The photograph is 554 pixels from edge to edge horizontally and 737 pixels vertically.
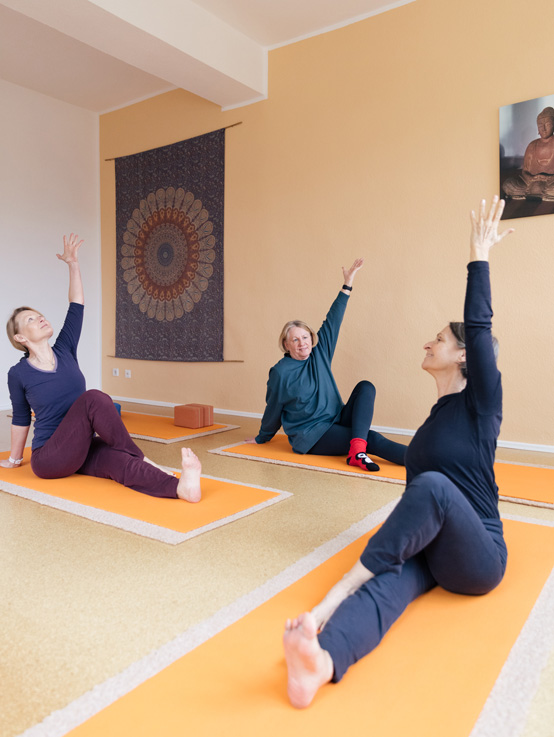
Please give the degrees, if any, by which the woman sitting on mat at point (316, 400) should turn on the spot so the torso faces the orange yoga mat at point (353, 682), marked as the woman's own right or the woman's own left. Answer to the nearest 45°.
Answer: approximately 45° to the woman's own right

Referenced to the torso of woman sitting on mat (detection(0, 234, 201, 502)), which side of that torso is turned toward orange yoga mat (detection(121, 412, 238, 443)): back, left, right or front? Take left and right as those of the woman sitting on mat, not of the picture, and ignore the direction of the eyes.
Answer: left

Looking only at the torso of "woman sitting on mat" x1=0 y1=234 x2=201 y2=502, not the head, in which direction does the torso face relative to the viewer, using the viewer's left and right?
facing the viewer and to the right of the viewer

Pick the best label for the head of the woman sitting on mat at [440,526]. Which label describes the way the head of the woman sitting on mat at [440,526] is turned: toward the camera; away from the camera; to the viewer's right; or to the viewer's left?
to the viewer's left

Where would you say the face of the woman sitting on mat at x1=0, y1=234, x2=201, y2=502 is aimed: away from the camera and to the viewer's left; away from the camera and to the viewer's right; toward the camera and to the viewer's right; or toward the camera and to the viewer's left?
toward the camera and to the viewer's right

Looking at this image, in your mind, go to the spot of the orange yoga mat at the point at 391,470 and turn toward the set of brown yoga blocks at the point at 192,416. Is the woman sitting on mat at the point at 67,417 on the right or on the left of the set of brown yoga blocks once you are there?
left

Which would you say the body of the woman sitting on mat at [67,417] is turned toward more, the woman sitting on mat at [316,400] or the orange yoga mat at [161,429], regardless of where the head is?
the woman sitting on mat

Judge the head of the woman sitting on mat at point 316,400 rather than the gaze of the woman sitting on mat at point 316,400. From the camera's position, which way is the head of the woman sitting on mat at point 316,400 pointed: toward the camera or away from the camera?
toward the camera

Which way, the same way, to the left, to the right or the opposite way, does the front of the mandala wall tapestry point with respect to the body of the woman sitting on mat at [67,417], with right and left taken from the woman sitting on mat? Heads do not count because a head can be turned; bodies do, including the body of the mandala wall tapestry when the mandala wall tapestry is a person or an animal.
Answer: to the right

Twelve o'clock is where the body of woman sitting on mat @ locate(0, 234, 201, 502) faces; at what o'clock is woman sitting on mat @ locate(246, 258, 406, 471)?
woman sitting on mat @ locate(246, 258, 406, 471) is roughly at 10 o'clock from woman sitting on mat @ locate(0, 234, 201, 502).

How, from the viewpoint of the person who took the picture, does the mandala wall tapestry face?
facing the viewer and to the left of the viewer

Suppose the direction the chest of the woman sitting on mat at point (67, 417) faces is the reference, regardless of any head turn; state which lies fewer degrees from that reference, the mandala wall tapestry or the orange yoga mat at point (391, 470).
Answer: the orange yoga mat

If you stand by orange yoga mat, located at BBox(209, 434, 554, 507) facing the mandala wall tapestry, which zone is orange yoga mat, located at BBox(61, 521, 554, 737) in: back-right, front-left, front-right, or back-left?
back-left

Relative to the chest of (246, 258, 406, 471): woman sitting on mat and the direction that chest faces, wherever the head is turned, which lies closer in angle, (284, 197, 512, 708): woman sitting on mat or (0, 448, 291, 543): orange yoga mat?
the woman sitting on mat

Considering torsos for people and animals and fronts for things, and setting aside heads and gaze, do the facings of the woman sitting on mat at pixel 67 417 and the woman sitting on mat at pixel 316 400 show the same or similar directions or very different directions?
same or similar directions

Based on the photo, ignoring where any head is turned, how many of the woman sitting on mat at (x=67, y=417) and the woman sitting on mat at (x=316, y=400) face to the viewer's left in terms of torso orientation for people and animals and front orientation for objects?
0

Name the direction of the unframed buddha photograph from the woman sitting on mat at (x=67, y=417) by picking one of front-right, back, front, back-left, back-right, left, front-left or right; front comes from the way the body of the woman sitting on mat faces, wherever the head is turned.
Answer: front-left
